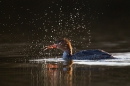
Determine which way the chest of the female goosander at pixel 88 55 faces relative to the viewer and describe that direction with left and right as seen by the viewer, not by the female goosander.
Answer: facing to the left of the viewer
